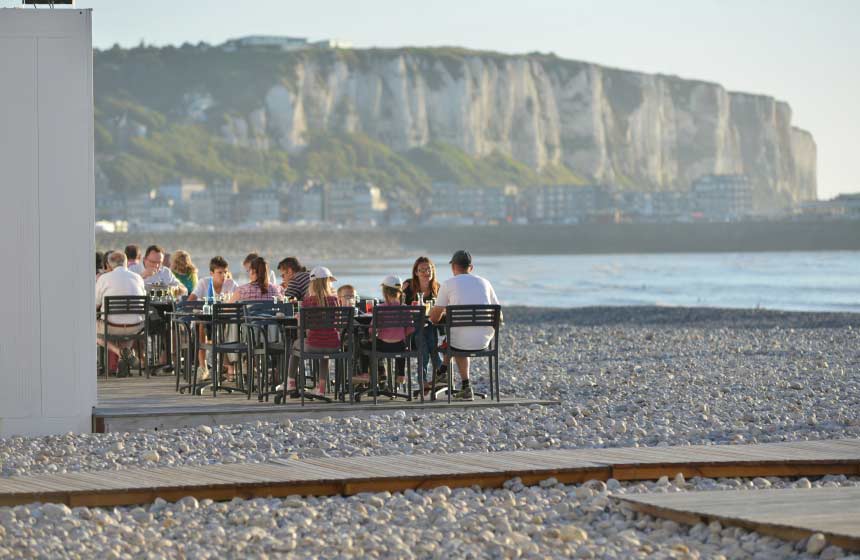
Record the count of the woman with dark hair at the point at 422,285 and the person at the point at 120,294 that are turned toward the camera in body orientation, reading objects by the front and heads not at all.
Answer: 1

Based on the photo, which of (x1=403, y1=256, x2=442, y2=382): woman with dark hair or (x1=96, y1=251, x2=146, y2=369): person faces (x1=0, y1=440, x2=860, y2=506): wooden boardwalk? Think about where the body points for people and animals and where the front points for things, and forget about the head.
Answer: the woman with dark hair

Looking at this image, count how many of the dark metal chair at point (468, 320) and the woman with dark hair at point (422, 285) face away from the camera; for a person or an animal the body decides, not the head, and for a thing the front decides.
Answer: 1

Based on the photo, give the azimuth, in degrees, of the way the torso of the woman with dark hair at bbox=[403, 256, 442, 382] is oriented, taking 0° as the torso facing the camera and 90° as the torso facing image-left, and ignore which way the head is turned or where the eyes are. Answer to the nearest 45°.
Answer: approximately 0°

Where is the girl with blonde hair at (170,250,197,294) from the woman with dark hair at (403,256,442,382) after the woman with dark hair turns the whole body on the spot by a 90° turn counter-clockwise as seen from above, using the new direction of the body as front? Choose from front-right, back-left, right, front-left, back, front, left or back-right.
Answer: back-left

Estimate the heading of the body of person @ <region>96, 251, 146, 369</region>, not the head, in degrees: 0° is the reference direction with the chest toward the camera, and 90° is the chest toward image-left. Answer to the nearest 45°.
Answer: approximately 180°

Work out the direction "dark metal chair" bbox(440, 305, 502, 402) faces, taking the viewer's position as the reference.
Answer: facing away from the viewer

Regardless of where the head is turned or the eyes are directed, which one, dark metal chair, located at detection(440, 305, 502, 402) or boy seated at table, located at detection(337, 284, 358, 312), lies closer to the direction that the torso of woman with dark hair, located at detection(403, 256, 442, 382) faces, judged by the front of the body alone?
the dark metal chair

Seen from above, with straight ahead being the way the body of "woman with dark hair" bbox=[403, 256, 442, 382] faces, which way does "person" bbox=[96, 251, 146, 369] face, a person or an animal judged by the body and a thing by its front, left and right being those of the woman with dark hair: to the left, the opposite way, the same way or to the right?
the opposite way

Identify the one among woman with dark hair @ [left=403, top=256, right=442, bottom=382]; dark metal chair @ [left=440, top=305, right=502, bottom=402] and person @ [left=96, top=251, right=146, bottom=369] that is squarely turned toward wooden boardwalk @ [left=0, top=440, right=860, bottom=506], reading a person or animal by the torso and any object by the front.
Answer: the woman with dark hair
